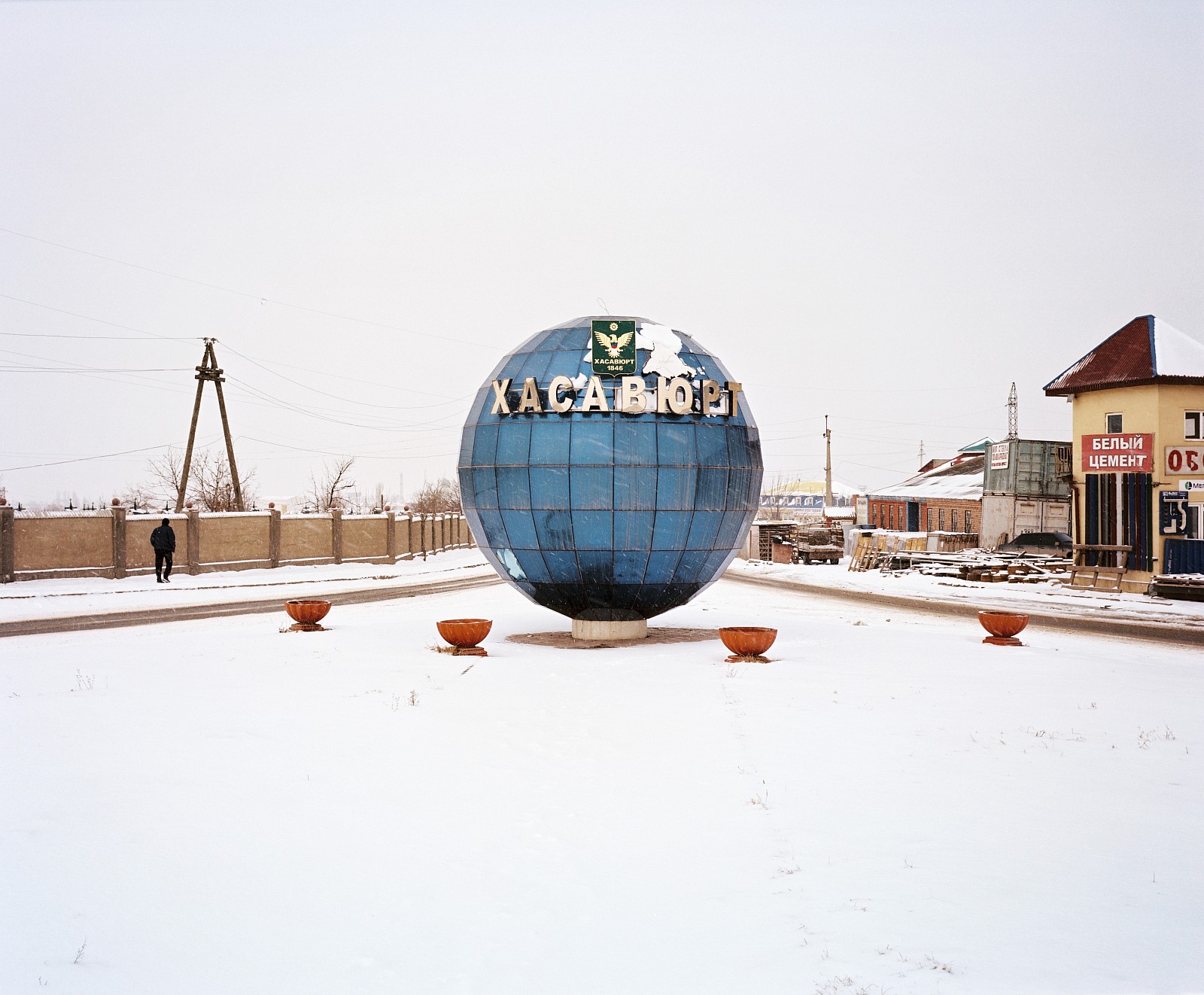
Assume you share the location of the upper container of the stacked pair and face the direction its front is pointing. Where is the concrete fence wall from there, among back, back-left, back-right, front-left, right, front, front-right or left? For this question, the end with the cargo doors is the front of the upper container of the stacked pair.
front-right

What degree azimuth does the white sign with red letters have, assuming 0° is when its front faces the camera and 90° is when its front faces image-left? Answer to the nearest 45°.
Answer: approximately 0°

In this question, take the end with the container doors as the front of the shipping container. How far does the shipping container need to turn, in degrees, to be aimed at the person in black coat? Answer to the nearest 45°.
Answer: approximately 45° to its right

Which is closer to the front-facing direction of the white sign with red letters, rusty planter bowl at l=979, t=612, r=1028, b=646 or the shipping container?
the rusty planter bowl

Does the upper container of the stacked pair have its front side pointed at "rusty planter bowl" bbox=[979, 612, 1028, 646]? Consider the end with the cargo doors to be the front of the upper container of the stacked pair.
yes

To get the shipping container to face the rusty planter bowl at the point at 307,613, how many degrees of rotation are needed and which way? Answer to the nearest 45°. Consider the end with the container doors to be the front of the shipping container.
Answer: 0° — it already faces it

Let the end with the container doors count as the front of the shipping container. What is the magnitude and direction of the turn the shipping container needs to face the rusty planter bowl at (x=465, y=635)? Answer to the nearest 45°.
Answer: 0° — it already faces it

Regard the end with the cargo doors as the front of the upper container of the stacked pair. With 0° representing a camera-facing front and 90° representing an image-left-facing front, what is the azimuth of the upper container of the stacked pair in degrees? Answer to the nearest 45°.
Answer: approximately 0°

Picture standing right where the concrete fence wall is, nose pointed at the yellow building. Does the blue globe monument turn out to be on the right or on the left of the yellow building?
right

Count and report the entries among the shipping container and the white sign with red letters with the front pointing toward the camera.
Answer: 2

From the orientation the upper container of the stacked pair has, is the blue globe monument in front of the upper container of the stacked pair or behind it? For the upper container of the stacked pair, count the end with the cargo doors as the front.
in front
